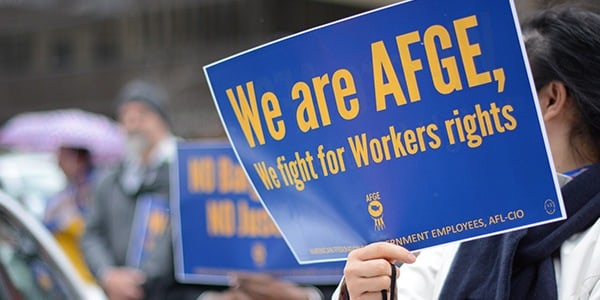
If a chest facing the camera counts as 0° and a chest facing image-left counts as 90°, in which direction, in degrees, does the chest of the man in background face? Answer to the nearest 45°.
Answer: approximately 45°

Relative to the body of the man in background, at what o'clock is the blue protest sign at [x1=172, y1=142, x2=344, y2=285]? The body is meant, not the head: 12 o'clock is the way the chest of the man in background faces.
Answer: The blue protest sign is roughly at 10 o'clock from the man in background.

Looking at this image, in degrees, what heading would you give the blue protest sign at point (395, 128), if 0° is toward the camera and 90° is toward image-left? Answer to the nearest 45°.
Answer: approximately 0°

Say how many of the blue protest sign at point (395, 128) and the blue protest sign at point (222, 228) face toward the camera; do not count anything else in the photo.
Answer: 2

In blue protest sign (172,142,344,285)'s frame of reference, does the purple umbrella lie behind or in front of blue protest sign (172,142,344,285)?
behind

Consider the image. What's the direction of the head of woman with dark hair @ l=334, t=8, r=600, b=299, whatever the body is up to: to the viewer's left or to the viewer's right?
to the viewer's left

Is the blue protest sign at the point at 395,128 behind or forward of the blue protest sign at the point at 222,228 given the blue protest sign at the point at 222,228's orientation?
forward

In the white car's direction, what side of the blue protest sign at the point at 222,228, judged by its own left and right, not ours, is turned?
right

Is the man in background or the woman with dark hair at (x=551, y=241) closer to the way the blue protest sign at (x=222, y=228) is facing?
the woman with dark hair

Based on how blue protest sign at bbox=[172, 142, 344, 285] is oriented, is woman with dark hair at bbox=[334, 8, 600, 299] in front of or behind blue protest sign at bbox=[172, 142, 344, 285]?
in front
